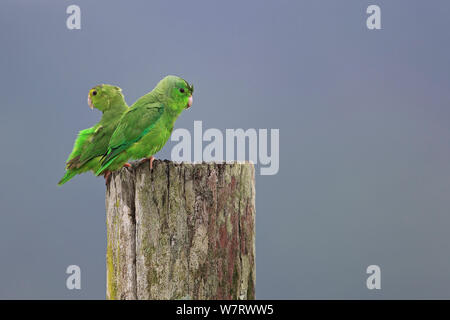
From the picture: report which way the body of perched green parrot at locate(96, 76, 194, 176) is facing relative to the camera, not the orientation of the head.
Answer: to the viewer's right

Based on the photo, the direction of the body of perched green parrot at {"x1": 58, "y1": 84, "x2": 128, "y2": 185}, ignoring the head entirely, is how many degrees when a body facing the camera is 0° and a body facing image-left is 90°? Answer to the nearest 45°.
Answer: approximately 270°

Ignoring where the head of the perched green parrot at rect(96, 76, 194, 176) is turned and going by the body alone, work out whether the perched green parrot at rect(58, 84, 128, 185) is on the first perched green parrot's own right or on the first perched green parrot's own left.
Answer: on the first perched green parrot's own left

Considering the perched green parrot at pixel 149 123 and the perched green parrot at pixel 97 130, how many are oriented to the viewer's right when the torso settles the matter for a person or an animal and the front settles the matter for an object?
2

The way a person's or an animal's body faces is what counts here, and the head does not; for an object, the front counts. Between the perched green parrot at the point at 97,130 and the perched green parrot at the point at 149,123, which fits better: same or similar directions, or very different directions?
same or similar directions
